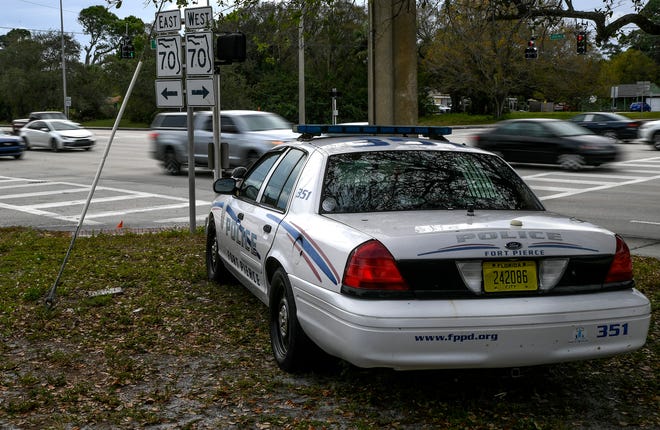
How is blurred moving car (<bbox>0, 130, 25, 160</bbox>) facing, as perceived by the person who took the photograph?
facing to the right of the viewer

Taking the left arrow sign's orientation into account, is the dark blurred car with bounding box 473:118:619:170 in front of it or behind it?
behind

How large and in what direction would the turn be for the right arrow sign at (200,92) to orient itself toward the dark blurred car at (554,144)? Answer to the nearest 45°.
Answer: approximately 135° to its left

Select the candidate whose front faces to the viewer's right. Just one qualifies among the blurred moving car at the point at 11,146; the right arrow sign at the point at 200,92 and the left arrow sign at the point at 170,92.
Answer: the blurred moving car

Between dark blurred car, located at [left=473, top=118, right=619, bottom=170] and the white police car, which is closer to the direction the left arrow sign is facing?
the white police car

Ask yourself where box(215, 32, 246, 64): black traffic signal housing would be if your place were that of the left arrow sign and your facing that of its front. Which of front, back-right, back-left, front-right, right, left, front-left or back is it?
back-left

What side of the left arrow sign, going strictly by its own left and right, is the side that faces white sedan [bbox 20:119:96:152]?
back

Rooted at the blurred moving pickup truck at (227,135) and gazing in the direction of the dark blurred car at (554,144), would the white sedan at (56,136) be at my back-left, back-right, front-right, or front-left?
back-left

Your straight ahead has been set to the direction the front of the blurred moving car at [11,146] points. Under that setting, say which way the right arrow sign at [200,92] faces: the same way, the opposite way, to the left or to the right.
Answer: to the right

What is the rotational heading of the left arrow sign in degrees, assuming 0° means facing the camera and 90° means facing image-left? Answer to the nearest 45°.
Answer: approximately 0°

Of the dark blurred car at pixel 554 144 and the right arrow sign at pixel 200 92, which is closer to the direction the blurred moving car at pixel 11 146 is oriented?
the dark blurred car
